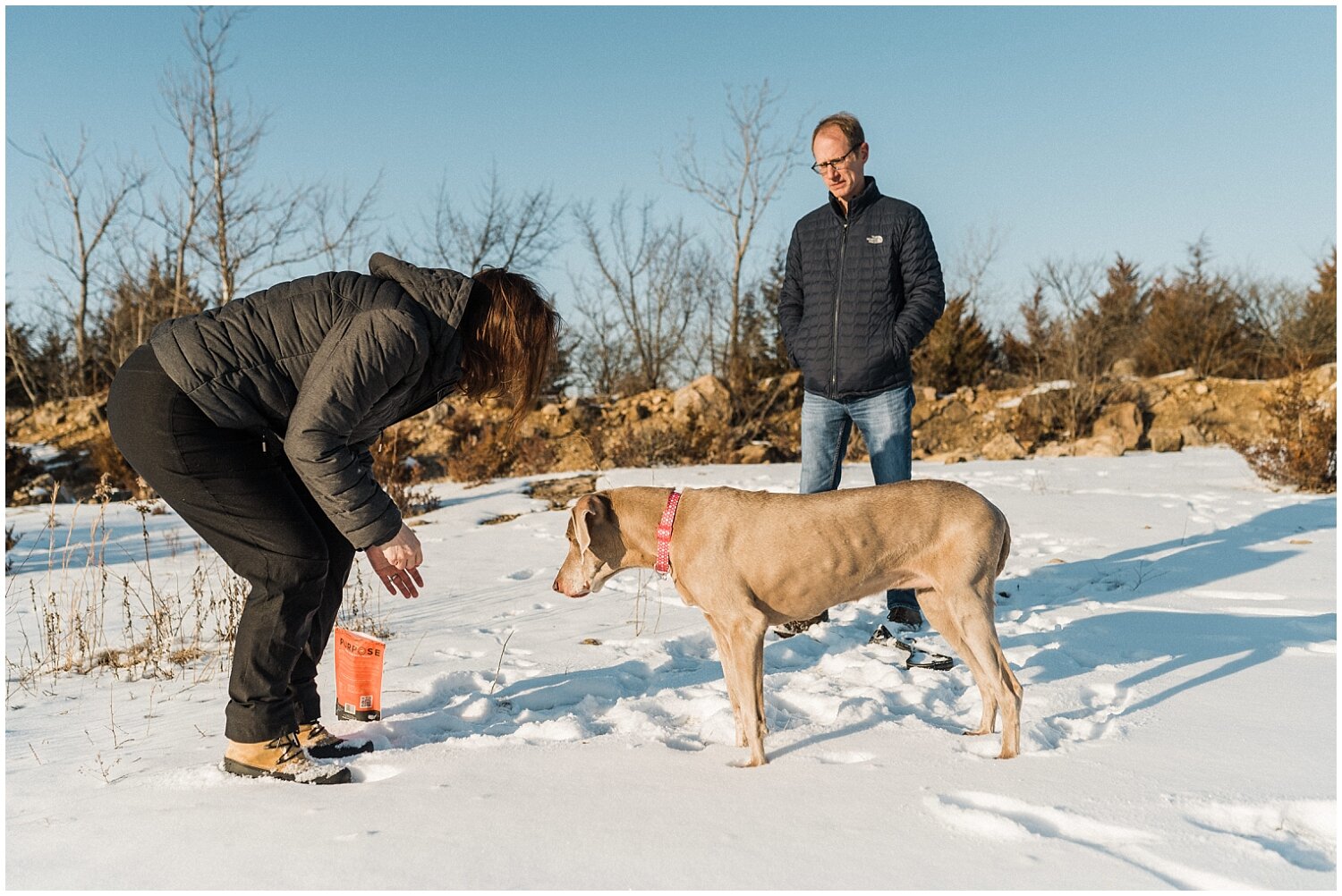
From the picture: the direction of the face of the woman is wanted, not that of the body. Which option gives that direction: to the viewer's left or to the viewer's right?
to the viewer's right

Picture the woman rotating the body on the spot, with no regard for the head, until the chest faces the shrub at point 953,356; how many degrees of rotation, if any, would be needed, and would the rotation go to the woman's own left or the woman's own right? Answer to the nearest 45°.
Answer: approximately 45° to the woman's own left

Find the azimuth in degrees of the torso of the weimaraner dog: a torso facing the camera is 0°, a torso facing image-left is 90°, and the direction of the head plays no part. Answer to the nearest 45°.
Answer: approximately 90°

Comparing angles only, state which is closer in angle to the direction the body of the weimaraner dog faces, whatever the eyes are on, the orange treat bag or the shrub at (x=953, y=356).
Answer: the orange treat bag

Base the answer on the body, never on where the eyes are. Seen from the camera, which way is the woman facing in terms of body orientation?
to the viewer's right

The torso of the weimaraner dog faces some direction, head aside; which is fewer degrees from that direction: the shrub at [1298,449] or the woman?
the woman

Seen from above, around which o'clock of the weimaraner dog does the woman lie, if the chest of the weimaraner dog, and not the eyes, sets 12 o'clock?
The woman is roughly at 11 o'clock from the weimaraner dog.

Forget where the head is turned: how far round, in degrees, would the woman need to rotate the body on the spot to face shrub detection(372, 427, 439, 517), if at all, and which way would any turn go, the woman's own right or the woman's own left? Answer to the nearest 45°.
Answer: approximately 90° to the woman's own left

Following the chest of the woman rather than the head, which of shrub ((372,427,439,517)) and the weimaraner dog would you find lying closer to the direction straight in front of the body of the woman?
the weimaraner dog

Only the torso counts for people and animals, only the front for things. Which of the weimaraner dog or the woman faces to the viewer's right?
the woman

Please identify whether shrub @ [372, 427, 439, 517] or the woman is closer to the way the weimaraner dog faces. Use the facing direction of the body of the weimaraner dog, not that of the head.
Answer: the woman

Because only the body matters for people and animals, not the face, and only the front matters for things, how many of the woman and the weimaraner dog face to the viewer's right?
1

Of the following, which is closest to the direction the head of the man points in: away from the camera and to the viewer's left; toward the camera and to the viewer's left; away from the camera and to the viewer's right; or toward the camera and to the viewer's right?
toward the camera and to the viewer's left
